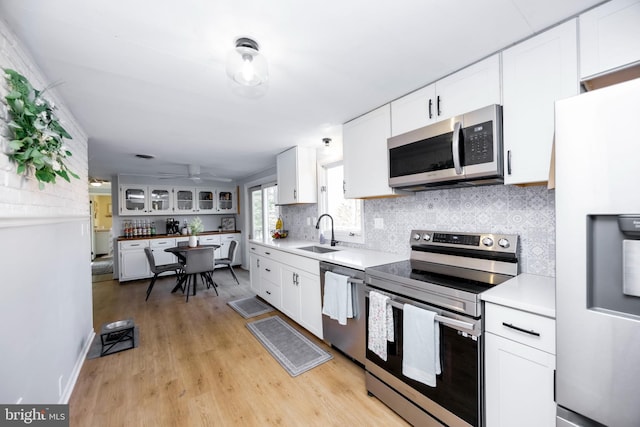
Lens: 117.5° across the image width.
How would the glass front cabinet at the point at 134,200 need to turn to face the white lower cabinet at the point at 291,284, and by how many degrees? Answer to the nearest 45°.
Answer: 0° — it already faces it

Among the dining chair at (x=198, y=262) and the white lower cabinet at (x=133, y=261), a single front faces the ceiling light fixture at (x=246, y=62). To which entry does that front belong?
the white lower cabinet

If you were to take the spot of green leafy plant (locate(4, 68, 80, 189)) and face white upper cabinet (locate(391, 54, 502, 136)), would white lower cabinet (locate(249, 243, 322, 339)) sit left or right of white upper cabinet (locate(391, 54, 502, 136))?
left

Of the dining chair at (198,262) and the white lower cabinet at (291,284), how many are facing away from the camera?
1

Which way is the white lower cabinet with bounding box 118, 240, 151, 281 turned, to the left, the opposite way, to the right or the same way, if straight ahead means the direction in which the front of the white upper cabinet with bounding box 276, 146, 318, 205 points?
to the left

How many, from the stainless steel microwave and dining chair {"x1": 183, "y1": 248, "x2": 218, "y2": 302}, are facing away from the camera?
1

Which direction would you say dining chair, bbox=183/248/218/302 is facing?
away from the camera

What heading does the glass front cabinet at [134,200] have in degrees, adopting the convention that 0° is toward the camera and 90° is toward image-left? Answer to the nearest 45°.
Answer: approximately 0°
